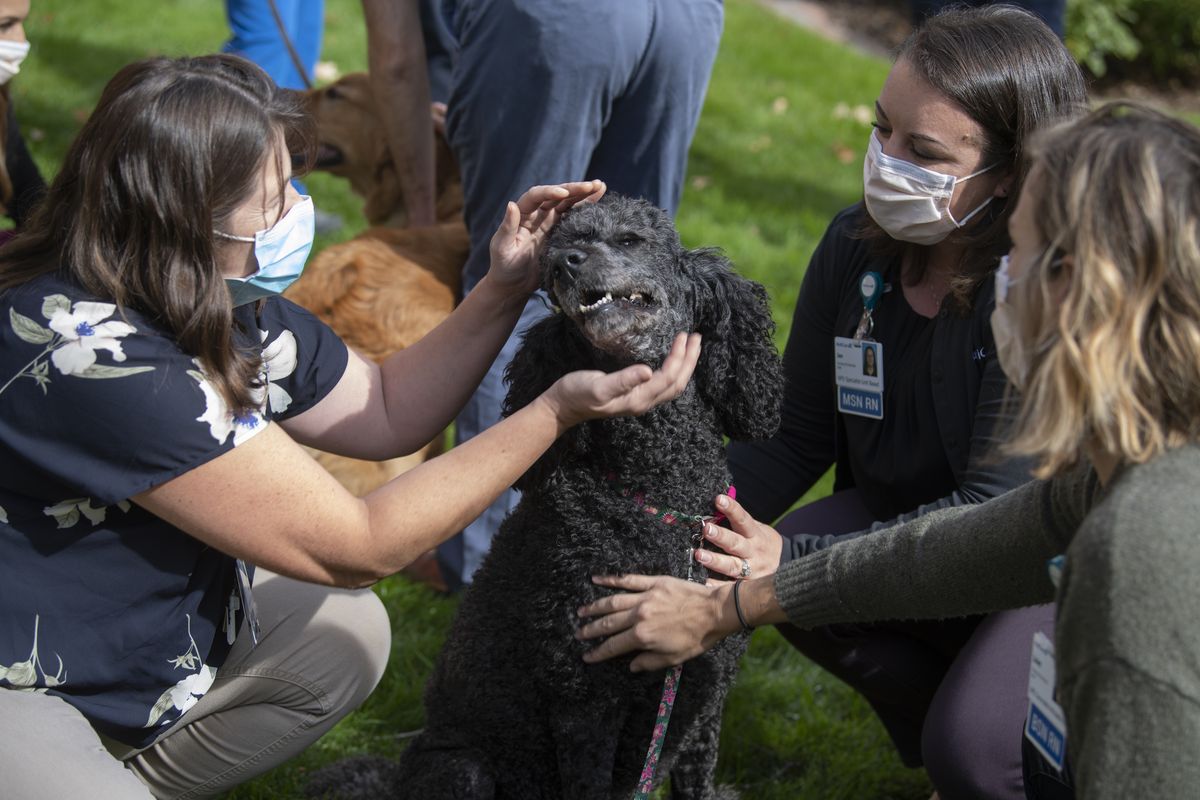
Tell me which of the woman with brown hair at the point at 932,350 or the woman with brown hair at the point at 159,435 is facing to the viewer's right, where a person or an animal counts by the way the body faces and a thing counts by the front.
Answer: the woman with brown hair at the point at 159,435

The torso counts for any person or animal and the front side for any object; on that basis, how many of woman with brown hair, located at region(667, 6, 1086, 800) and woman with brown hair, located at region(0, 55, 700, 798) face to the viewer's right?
1

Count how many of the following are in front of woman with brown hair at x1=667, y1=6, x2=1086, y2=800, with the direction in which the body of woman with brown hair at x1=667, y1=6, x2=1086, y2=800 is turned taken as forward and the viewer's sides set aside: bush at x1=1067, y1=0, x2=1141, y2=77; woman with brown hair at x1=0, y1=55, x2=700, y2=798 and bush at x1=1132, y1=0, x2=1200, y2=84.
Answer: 1

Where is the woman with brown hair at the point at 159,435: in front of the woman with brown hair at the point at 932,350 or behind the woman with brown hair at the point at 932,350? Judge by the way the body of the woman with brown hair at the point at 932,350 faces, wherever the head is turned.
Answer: in front

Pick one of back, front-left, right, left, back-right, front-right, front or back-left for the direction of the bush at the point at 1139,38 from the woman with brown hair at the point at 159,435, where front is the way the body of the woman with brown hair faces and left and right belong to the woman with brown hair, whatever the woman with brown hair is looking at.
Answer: front-left

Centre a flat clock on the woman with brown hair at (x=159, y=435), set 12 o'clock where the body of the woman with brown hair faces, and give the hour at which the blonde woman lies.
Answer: The blonde woman is roughly at 1 o'clock from the woman with brown hair.

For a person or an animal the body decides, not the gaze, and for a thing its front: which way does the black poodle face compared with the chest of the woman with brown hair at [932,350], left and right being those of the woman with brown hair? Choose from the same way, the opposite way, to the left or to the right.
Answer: to the left

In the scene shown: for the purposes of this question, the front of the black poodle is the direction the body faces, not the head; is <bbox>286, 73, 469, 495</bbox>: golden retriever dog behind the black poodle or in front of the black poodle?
behind

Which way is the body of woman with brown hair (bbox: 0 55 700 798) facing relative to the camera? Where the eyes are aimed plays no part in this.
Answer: to the viewer's right

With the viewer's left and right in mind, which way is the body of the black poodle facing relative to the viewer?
facing the viewer and to the right of the viewer

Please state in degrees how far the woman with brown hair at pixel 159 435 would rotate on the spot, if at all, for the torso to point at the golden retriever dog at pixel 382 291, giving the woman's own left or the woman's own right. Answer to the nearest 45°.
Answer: approximately 90° to the woman's own left

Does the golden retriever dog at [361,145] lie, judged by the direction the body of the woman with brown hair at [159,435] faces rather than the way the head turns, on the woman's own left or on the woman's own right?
on the woman's own left

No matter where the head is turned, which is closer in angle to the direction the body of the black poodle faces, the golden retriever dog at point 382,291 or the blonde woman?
the blonde woman

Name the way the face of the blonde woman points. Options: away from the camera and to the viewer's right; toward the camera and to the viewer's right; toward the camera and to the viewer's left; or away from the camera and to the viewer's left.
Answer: away from the camera and to the viewer's left

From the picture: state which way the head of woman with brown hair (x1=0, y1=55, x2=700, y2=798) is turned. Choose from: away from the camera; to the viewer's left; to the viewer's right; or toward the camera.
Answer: to the viewer's right
